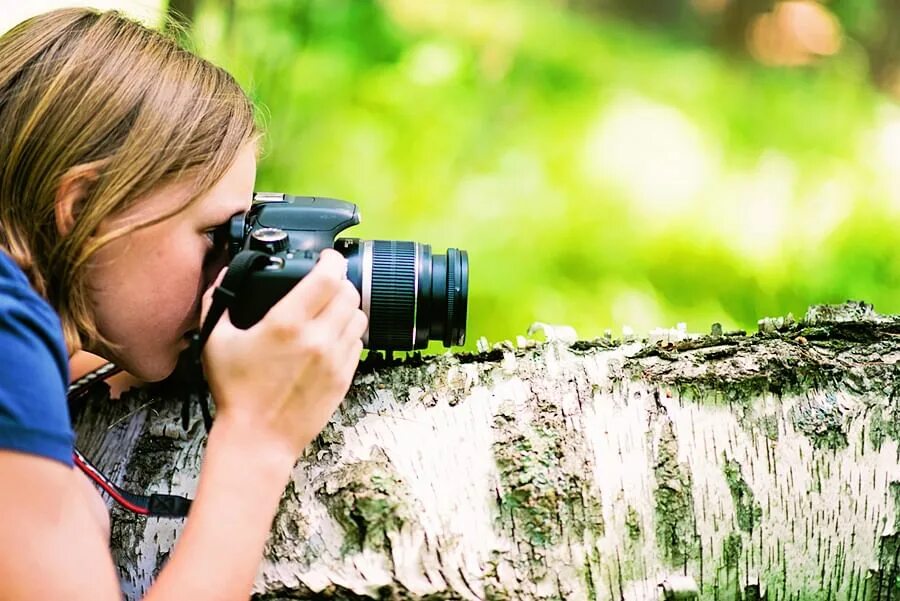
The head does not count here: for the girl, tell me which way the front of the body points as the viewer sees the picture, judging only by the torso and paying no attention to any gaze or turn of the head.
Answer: to the viewer's right

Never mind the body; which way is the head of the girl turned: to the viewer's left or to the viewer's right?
to the viewer's right
